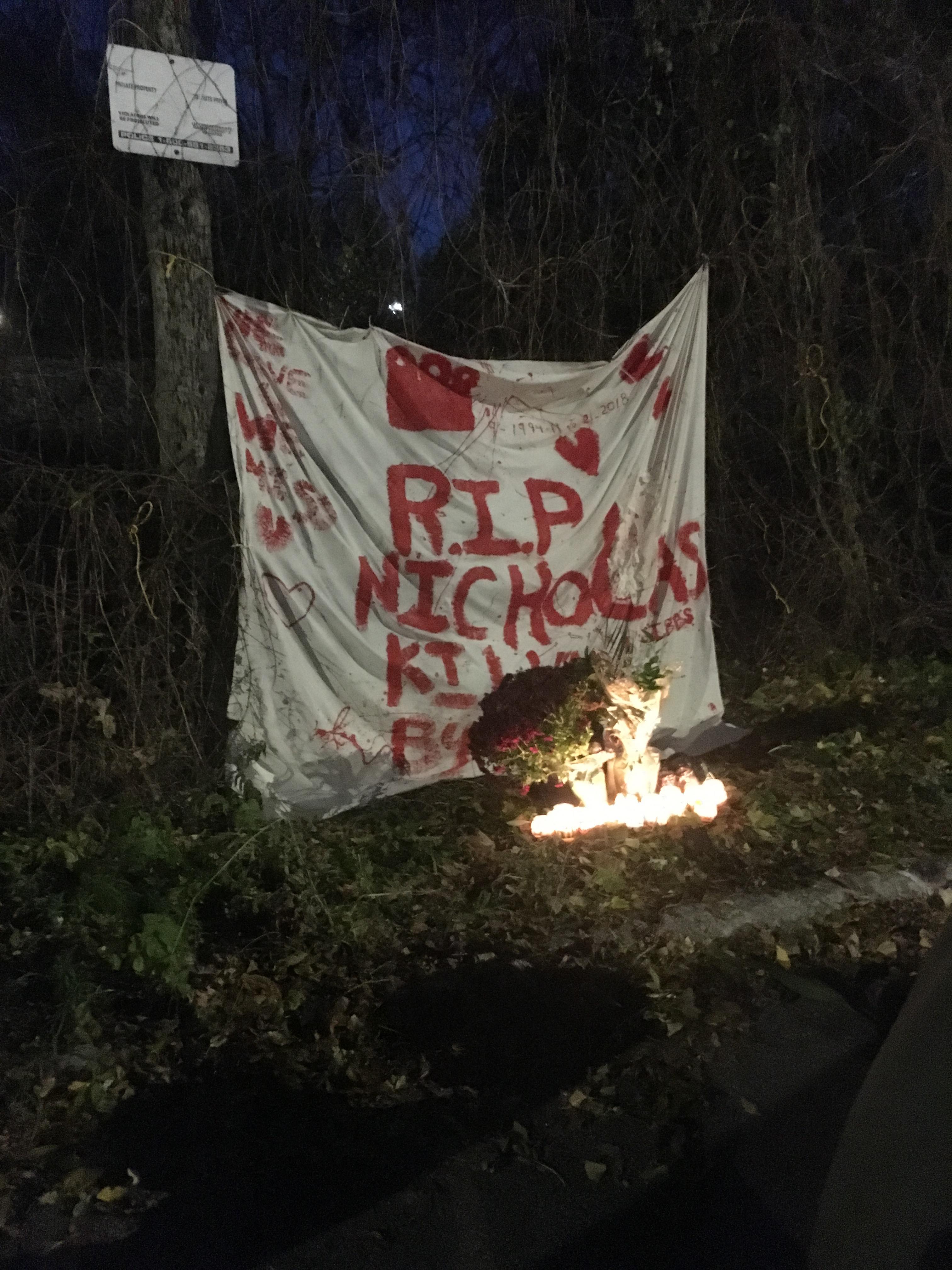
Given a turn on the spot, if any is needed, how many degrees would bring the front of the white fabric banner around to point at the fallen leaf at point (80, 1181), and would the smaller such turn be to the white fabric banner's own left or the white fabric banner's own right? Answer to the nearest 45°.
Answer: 0° — it already faces it

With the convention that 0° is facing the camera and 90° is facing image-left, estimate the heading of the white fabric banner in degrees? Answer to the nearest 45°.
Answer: approximately 0°
